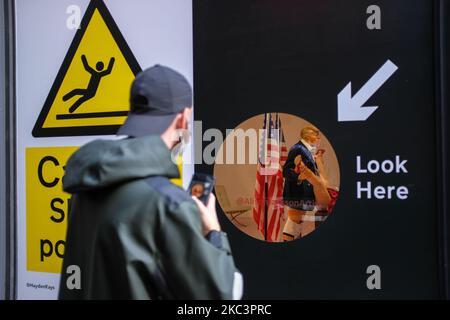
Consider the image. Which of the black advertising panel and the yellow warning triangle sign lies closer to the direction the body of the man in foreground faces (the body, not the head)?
the black advertising panel

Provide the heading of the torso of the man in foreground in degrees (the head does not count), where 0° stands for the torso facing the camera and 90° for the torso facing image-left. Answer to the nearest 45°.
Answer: approximately 225°

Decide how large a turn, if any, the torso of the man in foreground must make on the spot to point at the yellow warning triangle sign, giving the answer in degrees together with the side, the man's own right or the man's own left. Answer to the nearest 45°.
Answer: approximately 45° to the man's own left

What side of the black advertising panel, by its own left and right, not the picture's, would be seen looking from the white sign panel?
right

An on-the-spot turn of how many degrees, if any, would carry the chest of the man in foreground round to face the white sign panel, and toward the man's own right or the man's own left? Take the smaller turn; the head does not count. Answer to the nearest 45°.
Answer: approximately 45° to the man's own left

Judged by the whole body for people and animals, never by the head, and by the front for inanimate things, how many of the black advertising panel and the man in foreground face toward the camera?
1

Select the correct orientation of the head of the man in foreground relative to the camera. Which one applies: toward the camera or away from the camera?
away from the camera

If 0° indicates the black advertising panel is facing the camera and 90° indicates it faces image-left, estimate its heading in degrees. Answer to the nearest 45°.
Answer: approximately 0°
